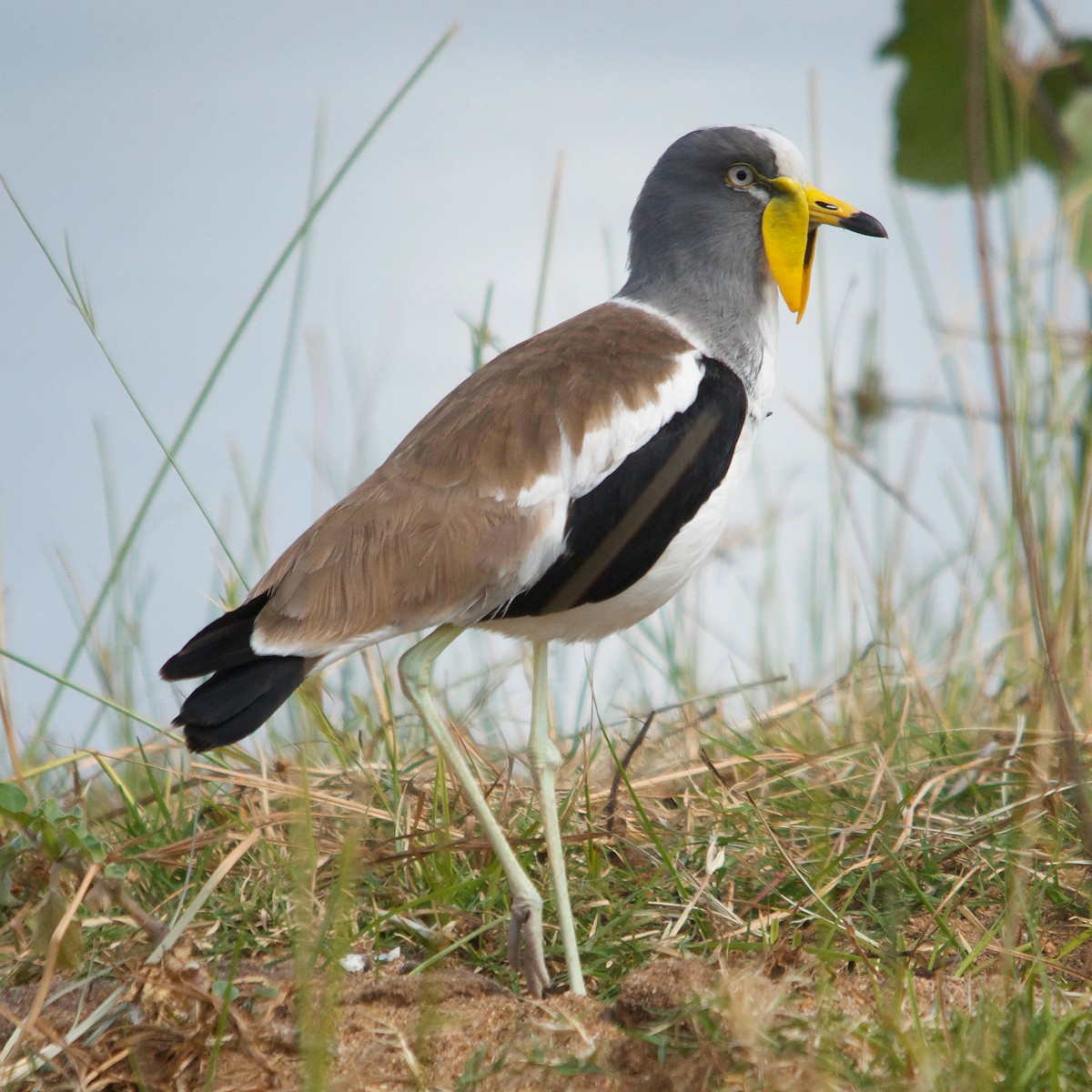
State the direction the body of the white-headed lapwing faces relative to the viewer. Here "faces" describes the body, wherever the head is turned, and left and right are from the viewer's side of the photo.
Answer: facing to the right of the viewer

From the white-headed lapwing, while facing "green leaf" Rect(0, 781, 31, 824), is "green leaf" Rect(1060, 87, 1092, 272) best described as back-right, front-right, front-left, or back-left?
back-right

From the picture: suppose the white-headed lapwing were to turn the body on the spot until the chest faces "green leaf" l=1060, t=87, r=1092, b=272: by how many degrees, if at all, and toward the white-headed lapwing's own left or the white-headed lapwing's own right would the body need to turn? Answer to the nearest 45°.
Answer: approximately 45° to the white-headed lapwing's own left

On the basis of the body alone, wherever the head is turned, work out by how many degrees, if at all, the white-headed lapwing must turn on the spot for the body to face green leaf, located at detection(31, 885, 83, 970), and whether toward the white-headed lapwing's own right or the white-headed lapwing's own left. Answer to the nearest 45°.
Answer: approximately 180°

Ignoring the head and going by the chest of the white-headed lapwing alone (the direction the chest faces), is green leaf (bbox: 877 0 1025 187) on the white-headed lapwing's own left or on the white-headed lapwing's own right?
on the white-headed lapwing's own left

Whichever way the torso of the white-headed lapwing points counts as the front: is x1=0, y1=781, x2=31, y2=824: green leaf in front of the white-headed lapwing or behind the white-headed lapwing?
behind
